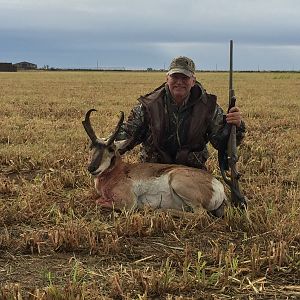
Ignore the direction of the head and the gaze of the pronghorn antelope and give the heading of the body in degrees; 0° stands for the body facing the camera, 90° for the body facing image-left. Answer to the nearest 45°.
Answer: approximately 90°

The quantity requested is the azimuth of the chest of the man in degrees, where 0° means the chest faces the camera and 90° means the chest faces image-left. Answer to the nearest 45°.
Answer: approximately 0°
